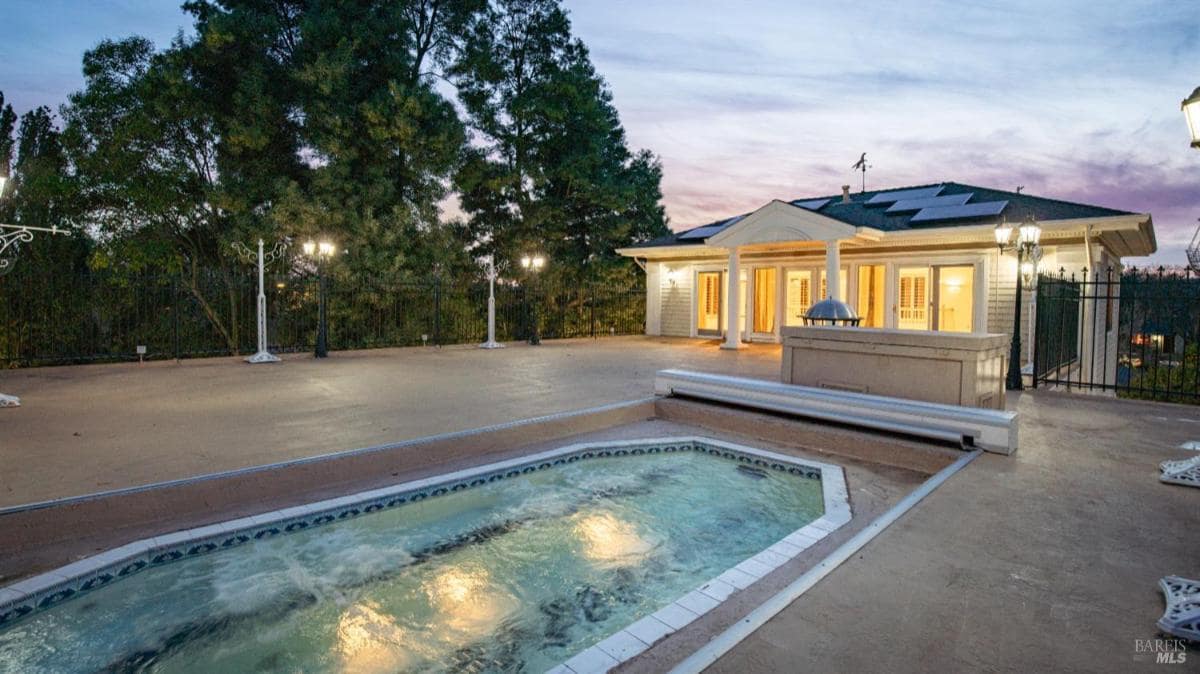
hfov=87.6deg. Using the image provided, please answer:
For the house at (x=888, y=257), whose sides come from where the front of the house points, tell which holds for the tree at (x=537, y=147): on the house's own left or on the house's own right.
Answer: on the house's own right

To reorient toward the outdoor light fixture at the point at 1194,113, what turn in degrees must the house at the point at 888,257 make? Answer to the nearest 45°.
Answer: approximately 45° to its left

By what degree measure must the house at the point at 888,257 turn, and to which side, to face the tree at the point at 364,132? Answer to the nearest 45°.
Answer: approximately 45° to its right

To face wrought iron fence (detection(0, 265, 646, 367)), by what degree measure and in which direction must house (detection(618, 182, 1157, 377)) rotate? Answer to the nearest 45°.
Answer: approximately 45° to its right

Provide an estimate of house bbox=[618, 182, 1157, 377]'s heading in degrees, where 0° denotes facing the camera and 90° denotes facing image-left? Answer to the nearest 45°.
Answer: approximately 45°

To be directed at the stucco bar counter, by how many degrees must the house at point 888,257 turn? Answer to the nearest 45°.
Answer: approximately 45° to its left

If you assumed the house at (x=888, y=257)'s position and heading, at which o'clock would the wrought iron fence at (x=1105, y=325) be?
The wrought iron fence is roughly at 9 o'clock from the house.

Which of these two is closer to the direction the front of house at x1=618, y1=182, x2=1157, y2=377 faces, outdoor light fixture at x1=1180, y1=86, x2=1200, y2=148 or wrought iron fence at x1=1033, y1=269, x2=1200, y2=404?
the outdoor light fixture
